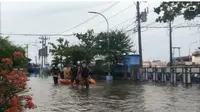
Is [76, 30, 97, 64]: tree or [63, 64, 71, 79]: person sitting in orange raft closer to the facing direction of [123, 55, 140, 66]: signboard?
the person sitting in orange raft

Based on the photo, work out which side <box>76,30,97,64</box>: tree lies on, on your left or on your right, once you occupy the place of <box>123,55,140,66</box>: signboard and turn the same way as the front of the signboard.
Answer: on your right

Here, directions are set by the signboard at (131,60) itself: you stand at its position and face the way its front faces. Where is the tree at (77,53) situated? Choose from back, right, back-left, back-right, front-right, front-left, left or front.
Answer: right

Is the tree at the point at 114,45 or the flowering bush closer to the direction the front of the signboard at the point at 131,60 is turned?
the flowering bush

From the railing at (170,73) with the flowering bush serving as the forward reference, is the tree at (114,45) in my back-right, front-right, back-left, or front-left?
back-right

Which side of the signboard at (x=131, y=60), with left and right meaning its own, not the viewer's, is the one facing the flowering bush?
front

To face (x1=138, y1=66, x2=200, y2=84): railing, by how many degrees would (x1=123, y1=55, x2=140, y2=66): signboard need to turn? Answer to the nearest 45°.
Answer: approximately 90° to its left
